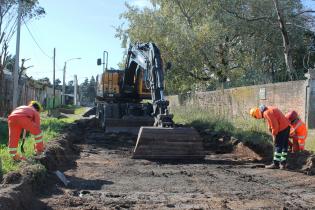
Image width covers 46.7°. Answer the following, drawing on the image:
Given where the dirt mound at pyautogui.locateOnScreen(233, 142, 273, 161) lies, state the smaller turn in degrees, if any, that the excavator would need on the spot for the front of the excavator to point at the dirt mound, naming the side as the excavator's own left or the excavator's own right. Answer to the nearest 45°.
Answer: approximately 45° to the excavator's own left

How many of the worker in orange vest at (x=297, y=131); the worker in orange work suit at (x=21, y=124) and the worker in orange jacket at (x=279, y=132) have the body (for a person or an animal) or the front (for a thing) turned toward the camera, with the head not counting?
0

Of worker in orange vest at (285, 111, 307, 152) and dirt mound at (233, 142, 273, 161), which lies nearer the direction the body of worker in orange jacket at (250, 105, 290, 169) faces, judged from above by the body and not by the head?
the dirt mound

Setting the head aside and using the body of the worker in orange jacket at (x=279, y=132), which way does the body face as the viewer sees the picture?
to the viewer's left

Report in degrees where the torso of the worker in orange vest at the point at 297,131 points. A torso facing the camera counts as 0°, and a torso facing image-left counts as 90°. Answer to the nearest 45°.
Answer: approximately 90°

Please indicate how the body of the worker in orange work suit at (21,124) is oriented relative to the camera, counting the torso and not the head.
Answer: to the viewer's right

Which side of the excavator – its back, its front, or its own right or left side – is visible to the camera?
front

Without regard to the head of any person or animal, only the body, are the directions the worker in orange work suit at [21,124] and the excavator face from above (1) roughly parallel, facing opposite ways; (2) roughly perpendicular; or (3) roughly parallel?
roughly perpendicular

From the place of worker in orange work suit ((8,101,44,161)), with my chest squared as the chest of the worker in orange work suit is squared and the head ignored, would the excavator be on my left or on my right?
on my left
